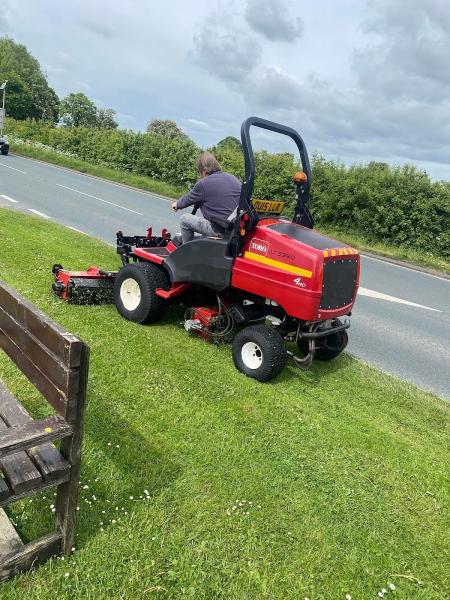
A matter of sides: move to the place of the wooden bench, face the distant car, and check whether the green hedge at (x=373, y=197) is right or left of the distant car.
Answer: right

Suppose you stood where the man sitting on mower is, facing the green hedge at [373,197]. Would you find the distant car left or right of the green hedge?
left

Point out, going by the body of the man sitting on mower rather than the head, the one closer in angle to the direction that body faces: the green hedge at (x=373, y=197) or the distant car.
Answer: the distant car

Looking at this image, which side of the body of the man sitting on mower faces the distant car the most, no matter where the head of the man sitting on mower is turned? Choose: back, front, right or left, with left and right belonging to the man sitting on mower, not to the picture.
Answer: front

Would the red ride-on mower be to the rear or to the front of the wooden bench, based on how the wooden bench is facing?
to the rear

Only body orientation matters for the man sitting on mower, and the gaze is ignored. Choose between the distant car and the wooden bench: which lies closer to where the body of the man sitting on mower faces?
the distant car

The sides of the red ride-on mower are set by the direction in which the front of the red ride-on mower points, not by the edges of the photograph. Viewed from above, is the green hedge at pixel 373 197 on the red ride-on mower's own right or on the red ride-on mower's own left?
on the red ride-on mower's own right

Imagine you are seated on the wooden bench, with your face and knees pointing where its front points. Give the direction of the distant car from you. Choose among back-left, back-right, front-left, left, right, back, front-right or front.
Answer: back-right

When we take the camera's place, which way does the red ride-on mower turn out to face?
facing away from the viewer and to the left of the viewer

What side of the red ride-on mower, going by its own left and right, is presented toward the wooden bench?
left

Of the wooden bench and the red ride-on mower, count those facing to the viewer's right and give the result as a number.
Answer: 0

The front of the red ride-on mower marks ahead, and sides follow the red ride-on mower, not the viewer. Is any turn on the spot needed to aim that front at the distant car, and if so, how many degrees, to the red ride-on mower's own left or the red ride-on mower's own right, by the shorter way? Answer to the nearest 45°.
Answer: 0° — it already faces it

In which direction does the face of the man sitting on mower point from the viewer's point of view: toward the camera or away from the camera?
away from the camera
